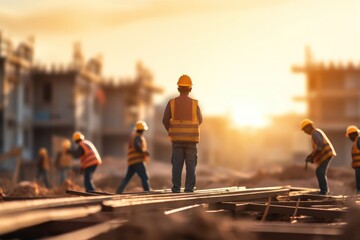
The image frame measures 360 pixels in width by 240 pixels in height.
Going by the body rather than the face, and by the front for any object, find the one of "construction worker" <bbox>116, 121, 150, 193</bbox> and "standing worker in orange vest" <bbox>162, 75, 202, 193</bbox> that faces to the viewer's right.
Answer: the construction worker

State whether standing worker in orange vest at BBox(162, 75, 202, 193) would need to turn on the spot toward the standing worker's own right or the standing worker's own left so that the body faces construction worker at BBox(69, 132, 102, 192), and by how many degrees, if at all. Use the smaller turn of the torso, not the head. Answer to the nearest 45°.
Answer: approximately 45° to the standing worker's own left

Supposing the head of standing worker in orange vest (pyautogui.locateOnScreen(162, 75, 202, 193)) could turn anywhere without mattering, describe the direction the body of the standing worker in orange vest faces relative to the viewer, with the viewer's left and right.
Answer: facing away from the viewer

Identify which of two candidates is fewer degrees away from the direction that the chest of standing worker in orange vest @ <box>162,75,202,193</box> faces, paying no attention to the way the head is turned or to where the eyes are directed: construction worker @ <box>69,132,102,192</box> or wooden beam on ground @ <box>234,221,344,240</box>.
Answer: the construction worker

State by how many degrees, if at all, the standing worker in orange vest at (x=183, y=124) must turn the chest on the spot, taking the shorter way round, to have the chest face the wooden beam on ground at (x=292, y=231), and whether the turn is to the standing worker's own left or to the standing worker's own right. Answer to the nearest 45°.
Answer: approximately 180°

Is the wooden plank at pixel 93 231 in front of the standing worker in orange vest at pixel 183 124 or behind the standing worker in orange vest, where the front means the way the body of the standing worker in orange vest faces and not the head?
behind

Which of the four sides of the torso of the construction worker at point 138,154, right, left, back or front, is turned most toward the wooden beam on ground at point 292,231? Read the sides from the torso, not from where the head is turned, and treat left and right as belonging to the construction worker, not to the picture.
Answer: right

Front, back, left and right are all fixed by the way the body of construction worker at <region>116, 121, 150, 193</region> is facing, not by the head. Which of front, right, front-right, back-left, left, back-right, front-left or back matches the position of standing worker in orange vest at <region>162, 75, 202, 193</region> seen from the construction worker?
right

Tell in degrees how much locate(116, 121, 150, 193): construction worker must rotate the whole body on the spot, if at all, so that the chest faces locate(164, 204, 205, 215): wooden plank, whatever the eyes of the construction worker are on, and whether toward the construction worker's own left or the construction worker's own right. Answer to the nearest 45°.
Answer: approximately 90° to the construction worker's own right
